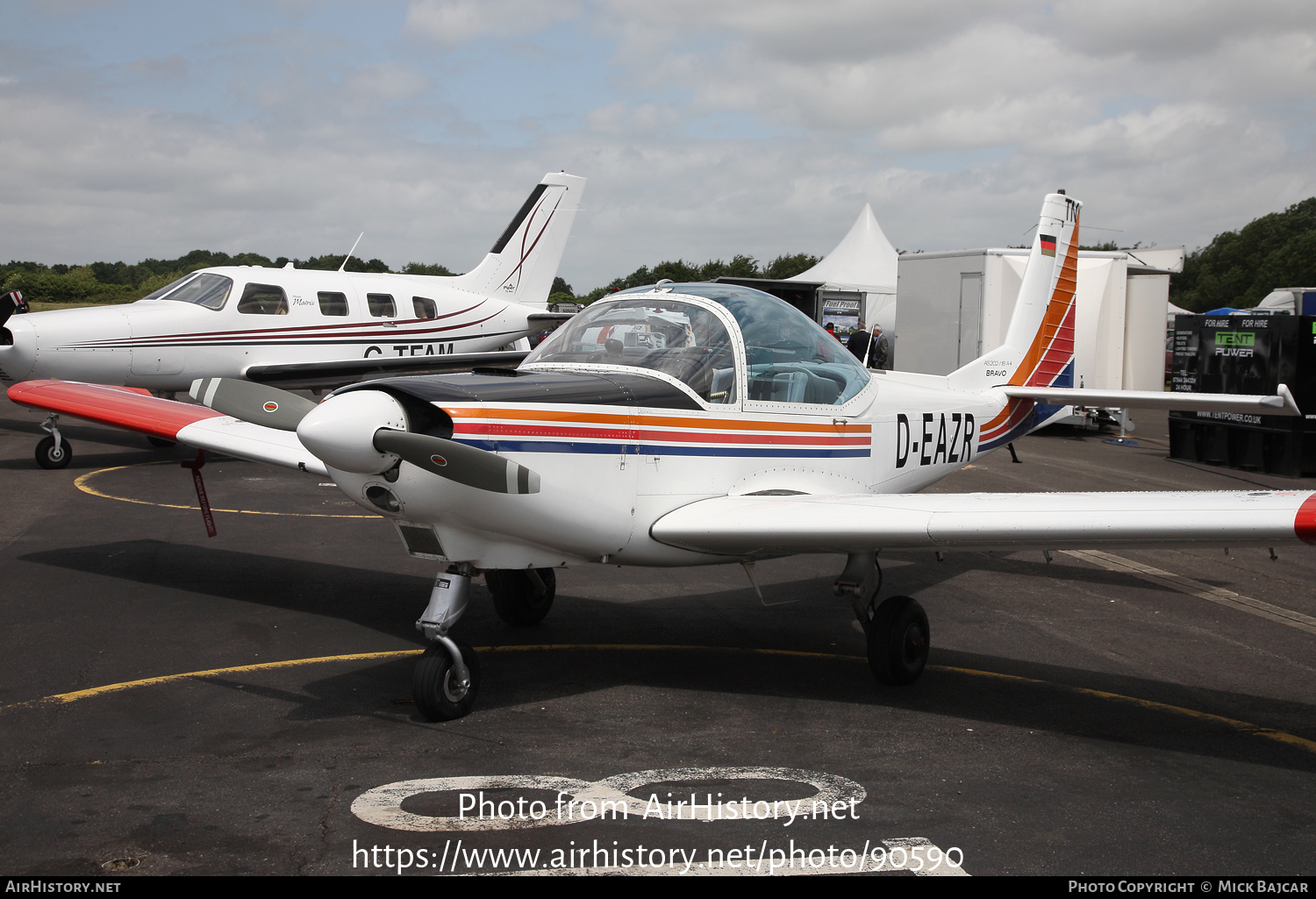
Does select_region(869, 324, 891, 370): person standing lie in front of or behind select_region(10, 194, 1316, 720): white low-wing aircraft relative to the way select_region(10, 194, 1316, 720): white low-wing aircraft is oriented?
behind

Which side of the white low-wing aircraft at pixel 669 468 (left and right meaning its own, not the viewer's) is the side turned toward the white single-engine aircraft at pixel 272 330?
right

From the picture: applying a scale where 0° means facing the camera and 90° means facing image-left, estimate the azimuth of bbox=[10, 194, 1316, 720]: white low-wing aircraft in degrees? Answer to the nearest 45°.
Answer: approximately 45°

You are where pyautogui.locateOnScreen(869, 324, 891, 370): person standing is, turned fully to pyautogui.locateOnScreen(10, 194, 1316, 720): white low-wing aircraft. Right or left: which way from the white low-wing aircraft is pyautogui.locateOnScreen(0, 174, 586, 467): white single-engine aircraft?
right

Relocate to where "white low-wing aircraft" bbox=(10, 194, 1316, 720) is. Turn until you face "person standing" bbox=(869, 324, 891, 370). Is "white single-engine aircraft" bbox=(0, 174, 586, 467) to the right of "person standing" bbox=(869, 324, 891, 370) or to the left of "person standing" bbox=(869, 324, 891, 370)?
left
